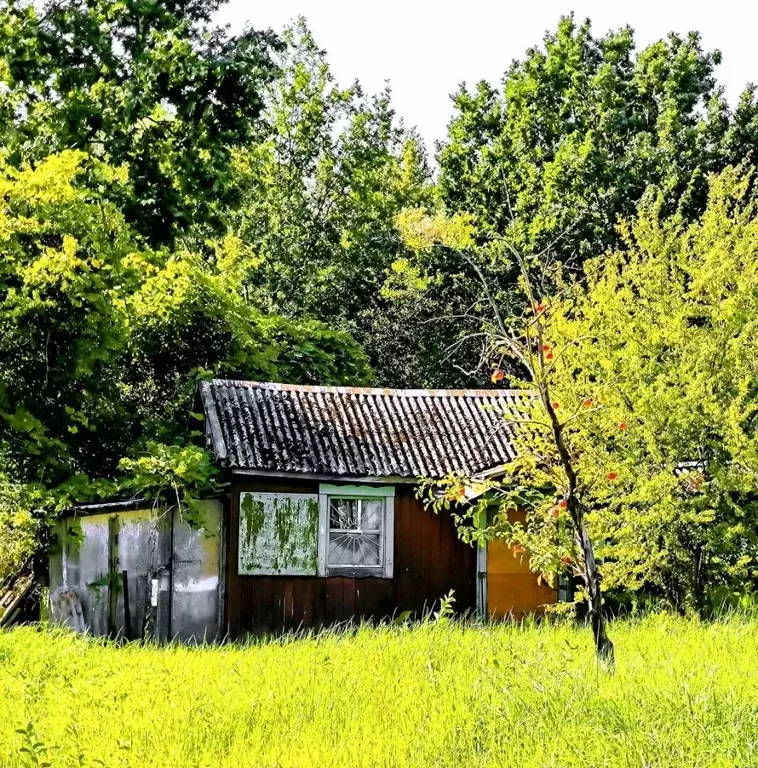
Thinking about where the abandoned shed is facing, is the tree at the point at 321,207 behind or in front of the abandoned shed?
behind

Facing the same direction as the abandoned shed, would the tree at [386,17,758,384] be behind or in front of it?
behind

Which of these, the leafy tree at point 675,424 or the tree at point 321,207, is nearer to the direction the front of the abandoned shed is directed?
the leafy tree

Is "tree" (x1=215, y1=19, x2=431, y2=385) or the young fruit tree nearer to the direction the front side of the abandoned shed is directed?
the young fruit tree

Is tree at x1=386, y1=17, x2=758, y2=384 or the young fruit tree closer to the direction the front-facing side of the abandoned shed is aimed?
the young fruit tree

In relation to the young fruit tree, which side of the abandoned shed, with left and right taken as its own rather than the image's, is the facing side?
front

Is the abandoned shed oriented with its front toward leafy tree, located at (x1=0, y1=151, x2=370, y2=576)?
no

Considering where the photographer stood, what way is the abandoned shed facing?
facing the viewer
